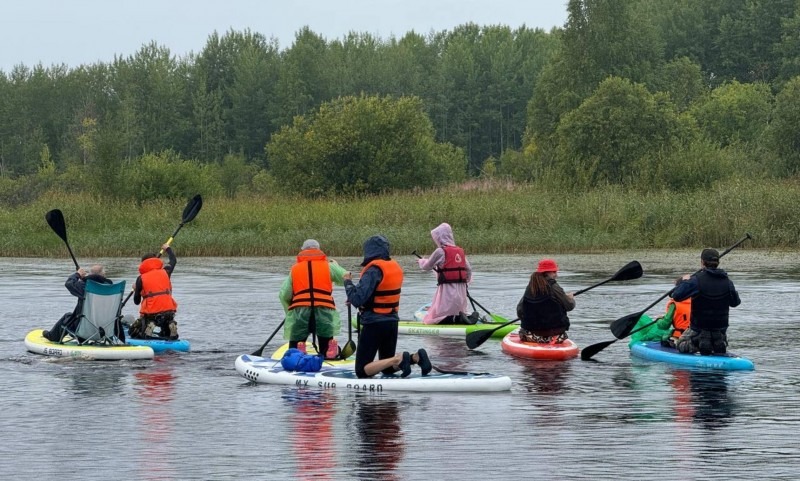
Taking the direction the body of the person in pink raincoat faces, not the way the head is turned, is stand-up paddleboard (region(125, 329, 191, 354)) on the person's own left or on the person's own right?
on the person's own left

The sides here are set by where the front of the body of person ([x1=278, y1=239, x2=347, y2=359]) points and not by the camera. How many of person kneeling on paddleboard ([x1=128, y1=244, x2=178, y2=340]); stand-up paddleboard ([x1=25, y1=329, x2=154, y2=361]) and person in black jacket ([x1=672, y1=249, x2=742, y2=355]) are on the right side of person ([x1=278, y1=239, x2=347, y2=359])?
1

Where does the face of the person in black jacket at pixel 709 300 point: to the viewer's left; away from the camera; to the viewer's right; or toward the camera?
away from the camera

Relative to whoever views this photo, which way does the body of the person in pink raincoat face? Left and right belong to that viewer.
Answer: facing away from the viewer and to the left of the viewer

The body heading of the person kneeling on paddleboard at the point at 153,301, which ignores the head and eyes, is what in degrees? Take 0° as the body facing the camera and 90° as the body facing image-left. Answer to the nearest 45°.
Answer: approximately 180°

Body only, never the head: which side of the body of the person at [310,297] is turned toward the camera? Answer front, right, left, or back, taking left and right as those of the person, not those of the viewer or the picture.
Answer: back

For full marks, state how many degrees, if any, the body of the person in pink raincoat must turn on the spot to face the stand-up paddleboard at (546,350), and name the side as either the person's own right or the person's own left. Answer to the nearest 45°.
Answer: approximately 180°

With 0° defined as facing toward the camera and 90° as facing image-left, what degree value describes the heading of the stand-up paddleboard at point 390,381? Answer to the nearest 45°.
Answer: approximately 90°
